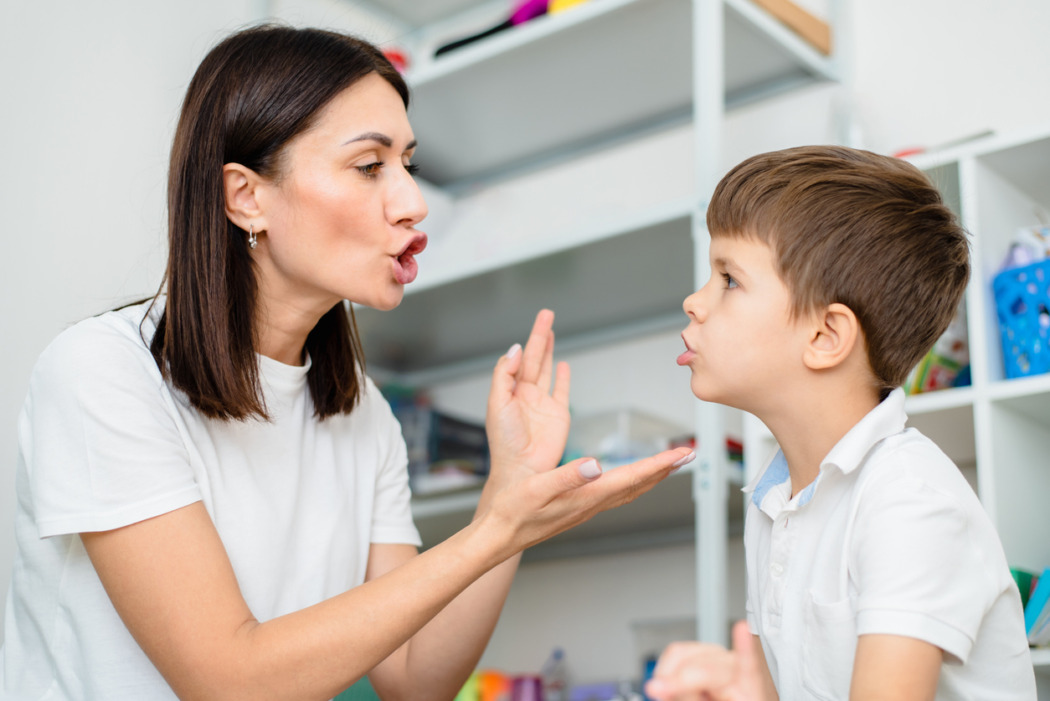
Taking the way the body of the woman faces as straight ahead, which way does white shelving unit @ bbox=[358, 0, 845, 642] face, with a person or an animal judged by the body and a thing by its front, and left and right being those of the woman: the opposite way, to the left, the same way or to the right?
to the right

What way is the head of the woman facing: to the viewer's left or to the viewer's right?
to the viewer's right

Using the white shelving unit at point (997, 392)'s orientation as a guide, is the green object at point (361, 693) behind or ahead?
ahead

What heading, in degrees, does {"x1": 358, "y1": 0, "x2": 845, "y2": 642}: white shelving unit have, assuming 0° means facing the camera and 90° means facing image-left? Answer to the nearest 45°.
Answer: approximately 45°

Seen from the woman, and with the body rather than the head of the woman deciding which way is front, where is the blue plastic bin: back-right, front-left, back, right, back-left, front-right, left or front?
front-left

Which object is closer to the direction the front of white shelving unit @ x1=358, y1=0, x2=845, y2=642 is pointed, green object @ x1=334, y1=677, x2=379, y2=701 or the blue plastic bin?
the green object

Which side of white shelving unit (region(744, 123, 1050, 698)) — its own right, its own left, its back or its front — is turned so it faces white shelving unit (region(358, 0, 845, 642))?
right

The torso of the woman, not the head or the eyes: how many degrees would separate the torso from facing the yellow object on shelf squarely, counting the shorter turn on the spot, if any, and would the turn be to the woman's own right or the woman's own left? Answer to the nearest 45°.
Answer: approximately 90° to the woman's own left

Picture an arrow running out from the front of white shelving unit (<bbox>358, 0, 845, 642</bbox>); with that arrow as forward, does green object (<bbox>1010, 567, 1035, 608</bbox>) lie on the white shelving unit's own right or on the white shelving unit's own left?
on the white shelving unit's own left
